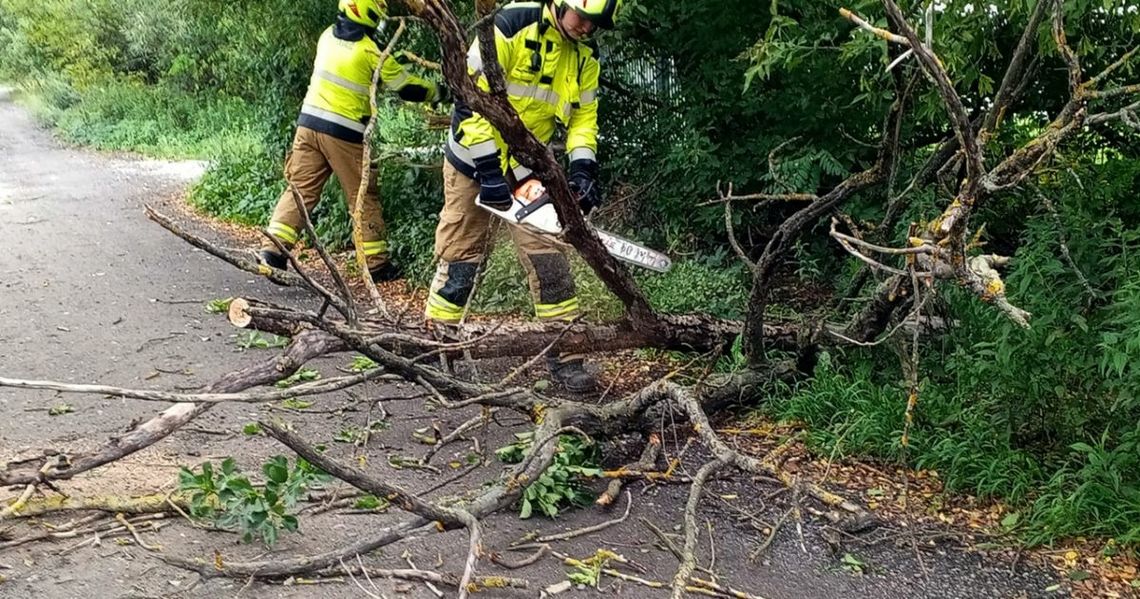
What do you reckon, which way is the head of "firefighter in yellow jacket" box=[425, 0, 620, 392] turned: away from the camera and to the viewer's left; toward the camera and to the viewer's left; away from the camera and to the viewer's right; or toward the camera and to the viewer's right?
toward the camera and to the viewer's right

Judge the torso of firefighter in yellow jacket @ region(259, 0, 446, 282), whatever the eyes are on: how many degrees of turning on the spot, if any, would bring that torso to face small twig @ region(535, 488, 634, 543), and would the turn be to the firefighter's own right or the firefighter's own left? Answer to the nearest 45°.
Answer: approximately 135° to the firefighter's own right

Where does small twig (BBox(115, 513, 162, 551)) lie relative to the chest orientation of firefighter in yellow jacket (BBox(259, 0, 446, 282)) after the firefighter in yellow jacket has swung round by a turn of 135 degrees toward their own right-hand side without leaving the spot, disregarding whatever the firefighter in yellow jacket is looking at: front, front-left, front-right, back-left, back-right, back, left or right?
front

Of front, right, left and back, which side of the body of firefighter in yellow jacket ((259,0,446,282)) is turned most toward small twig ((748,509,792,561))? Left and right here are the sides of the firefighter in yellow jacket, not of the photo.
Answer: right

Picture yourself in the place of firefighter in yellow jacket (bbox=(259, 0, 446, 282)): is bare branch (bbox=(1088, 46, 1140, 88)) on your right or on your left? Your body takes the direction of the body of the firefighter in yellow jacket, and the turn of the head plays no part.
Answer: on your right

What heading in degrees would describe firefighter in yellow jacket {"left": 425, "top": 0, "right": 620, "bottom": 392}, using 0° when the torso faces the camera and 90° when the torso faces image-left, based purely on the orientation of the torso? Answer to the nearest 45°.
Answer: approximately 315°

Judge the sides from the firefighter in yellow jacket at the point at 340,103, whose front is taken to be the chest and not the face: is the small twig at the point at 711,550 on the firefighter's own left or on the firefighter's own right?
on the firefighter's own right

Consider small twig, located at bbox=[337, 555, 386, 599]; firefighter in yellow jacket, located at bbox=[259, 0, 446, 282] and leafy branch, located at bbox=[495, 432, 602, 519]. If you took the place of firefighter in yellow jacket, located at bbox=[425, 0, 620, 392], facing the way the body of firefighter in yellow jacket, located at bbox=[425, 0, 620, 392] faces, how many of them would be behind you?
1

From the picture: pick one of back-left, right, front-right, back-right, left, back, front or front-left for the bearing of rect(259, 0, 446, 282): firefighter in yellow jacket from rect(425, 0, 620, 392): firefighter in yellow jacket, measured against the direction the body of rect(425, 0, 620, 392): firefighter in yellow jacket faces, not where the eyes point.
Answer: back

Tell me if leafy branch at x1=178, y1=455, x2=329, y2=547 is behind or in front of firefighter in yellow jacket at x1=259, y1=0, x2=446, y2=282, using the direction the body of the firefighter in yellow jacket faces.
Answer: behind

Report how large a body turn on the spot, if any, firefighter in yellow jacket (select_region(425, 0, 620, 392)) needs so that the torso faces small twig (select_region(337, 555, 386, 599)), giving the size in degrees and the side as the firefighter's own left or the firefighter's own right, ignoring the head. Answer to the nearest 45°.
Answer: approximately 45° to the firefighter's own right

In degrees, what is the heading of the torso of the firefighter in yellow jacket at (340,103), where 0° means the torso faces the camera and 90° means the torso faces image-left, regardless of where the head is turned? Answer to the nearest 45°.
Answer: approximately 225°
